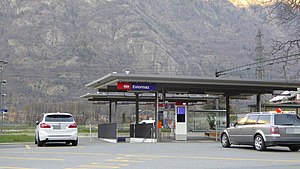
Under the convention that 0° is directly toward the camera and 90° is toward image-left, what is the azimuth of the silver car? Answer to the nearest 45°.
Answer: approximately 135°

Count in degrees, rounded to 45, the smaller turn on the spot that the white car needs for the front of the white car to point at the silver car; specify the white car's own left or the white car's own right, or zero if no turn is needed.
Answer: approximately 135° to the white car's own right

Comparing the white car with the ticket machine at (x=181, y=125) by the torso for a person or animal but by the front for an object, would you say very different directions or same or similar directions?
very different directions

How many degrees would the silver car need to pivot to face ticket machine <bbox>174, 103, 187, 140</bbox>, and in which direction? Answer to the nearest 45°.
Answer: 0° — it already faces it

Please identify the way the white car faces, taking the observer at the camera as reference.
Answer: facing away from the viewer

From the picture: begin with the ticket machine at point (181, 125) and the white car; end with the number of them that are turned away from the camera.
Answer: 1
